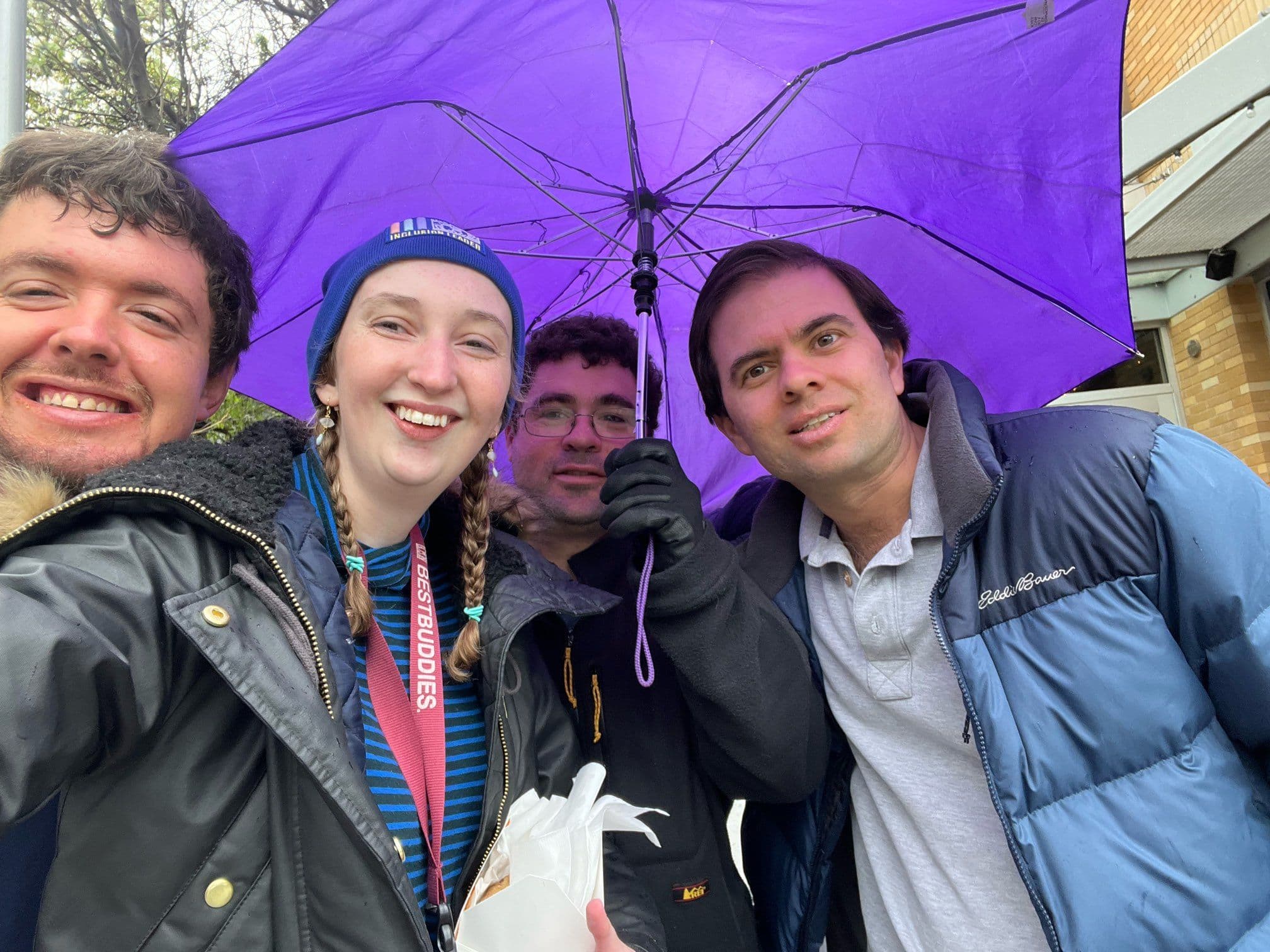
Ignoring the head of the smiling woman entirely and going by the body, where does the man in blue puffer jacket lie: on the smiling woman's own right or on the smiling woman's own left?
on the smiling woman's own left

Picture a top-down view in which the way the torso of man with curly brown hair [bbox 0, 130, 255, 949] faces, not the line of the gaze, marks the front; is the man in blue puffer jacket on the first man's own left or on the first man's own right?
on the first man's own left

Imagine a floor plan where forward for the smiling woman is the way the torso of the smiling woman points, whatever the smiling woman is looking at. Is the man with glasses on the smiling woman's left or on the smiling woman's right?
on the smiling woman's left

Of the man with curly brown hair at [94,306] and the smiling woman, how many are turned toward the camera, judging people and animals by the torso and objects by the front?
2

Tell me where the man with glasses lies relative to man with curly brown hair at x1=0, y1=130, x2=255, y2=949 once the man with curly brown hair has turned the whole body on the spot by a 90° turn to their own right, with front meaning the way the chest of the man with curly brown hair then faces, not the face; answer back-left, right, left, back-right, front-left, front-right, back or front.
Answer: back

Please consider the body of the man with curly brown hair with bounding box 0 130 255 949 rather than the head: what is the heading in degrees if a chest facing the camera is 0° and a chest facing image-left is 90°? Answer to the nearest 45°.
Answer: approximately 0°
